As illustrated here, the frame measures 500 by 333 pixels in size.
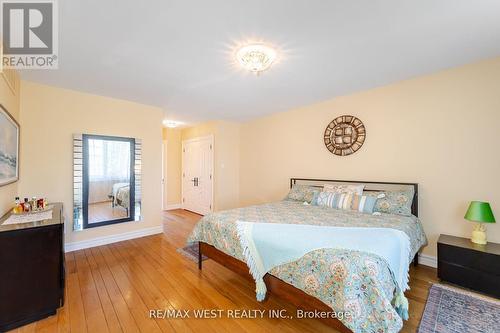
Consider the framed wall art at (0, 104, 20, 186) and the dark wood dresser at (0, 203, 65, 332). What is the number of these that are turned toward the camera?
0

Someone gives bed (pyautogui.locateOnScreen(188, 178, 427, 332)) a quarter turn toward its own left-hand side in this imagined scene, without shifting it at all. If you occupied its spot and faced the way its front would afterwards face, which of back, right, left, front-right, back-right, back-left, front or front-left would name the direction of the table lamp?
left

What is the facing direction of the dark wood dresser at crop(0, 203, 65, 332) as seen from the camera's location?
facing to the right of the viewer

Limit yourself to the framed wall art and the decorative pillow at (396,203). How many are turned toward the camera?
1

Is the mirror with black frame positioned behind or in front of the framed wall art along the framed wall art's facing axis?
in front

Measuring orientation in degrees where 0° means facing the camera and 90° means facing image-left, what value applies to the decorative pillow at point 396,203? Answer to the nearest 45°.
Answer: approximately 0°

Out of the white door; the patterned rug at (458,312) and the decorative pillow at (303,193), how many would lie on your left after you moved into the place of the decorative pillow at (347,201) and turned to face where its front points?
1

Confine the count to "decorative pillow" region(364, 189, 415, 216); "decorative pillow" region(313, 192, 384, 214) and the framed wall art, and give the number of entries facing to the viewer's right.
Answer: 1

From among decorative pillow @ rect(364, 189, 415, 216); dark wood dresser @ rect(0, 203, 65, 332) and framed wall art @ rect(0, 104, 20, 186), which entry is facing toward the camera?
the decorative pillow

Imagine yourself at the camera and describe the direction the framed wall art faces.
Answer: facing to the right of the viewer

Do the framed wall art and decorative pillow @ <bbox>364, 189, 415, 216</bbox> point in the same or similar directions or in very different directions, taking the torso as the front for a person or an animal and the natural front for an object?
very different directions

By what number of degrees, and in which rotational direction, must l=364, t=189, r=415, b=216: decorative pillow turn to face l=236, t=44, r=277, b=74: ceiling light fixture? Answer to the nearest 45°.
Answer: approximately 45° to its right
